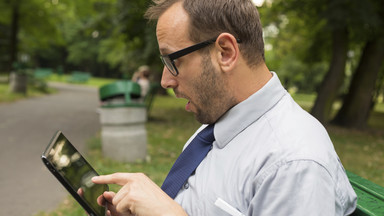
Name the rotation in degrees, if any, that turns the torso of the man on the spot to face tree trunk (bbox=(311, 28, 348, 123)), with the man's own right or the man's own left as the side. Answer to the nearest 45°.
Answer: approximately 90° to the man's own right

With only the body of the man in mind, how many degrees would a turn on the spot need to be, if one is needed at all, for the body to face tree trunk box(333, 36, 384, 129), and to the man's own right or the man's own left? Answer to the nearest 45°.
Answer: approximately 90° to the man's own right

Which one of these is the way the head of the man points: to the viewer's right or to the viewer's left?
to the viewer's left

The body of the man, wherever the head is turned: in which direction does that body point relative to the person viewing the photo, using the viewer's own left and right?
facing to the left of the viewer
